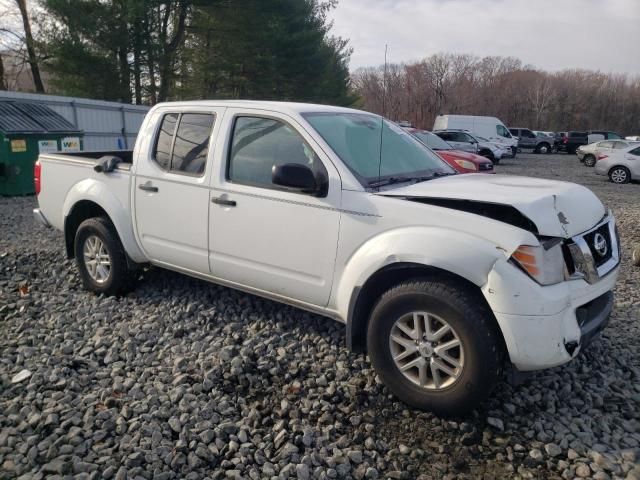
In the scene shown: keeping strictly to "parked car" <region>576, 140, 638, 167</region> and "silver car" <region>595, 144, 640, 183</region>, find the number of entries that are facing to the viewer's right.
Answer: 1

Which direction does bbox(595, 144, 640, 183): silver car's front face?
to the viewer's right

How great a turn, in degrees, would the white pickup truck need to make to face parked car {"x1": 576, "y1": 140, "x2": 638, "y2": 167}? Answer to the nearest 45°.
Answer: approximately 90° to its left

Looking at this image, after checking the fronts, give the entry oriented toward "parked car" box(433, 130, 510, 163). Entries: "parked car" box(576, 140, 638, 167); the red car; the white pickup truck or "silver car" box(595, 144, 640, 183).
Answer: "parked car" box(576, 140, 638, 167)

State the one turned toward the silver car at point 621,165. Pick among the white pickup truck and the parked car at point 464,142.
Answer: the parked car

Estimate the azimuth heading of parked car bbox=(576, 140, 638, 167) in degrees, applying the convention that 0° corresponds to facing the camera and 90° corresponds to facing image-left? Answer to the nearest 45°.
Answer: approximately 45°

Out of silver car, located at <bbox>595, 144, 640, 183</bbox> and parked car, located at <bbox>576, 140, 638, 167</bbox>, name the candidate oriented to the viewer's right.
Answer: the silver car
